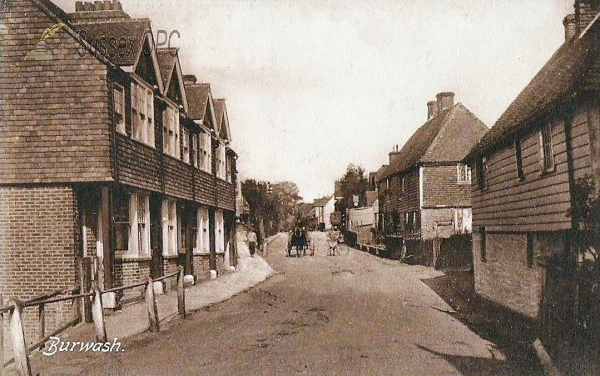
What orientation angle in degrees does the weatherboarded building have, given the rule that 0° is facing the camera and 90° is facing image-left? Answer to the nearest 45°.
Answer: approximately 45°

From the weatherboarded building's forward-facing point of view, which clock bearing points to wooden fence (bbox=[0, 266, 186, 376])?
The wooden fence is roughly at 12 o'clock from the weatherboarded building.

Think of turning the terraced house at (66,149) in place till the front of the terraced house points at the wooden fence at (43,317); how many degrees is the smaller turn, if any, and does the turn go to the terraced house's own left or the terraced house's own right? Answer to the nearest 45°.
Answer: approximately 45° to the terraced house's own right

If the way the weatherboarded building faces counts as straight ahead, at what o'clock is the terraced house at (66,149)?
The terraced house is roughly at 1 o'clock from the weatherboarded building.

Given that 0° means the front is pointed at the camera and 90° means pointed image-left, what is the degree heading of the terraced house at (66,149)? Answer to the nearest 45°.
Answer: approximately 315°
